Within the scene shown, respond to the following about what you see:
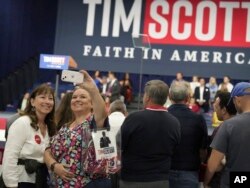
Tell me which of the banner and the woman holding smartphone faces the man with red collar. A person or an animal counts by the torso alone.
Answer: the banner

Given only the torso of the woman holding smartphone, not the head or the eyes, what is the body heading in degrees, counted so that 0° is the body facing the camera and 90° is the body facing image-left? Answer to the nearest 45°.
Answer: approximately 45°

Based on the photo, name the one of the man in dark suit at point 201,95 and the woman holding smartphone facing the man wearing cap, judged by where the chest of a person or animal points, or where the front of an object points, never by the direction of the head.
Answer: the man in dark suit

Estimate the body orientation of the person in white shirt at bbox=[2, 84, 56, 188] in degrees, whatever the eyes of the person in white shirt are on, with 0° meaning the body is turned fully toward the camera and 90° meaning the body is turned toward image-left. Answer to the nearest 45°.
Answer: approximately 315°

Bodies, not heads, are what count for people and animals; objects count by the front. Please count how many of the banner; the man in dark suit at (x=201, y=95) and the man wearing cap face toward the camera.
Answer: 2

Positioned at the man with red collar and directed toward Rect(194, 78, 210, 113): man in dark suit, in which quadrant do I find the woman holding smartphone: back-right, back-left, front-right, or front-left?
back-left

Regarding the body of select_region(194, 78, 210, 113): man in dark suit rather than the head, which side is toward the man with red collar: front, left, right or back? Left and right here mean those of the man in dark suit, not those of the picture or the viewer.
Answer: front

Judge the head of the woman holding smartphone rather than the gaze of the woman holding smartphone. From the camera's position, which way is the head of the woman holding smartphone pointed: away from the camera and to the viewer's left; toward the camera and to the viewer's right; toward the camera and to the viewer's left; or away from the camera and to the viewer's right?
toward the camera and to the viewer's left

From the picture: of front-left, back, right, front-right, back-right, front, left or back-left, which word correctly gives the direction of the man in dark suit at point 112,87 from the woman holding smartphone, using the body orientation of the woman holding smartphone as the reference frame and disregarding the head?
back-right

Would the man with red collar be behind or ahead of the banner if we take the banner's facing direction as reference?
ahead
